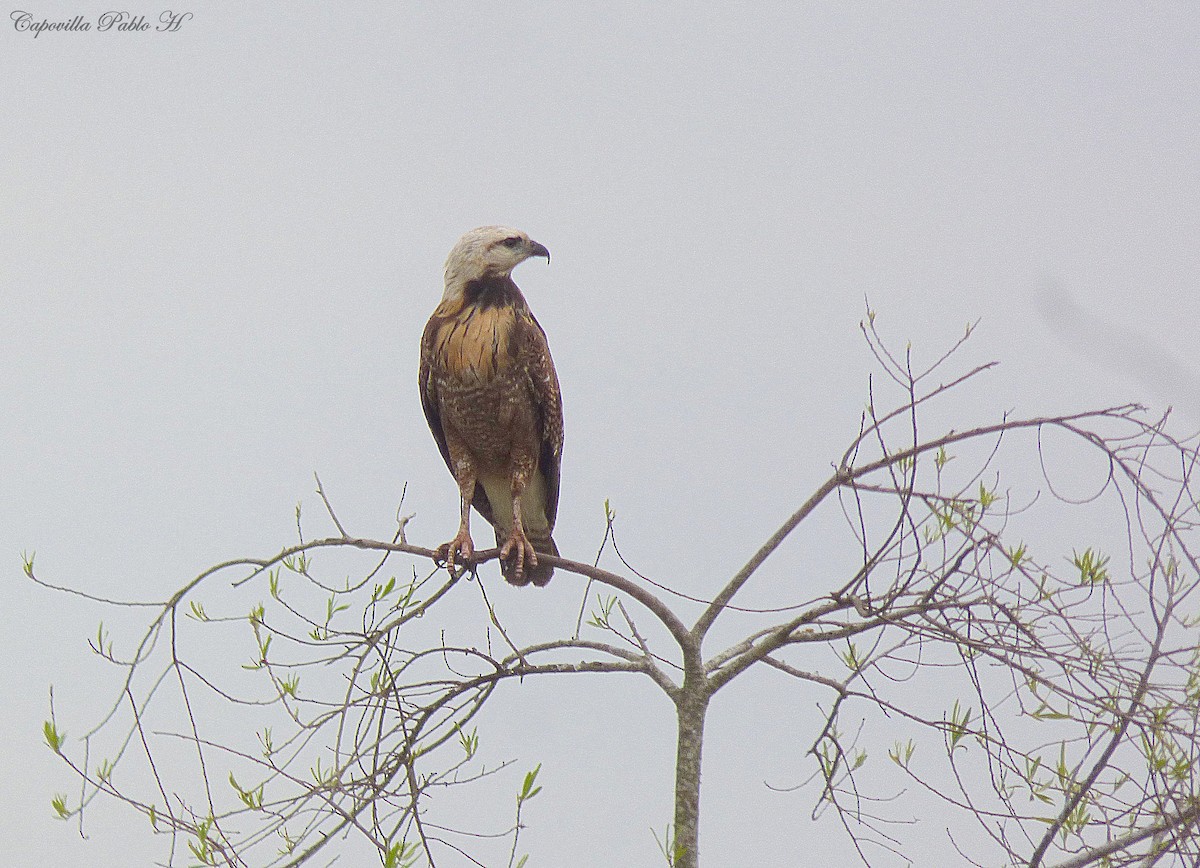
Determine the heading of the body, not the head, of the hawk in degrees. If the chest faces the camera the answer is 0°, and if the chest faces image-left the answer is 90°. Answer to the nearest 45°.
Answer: approximately 0°
